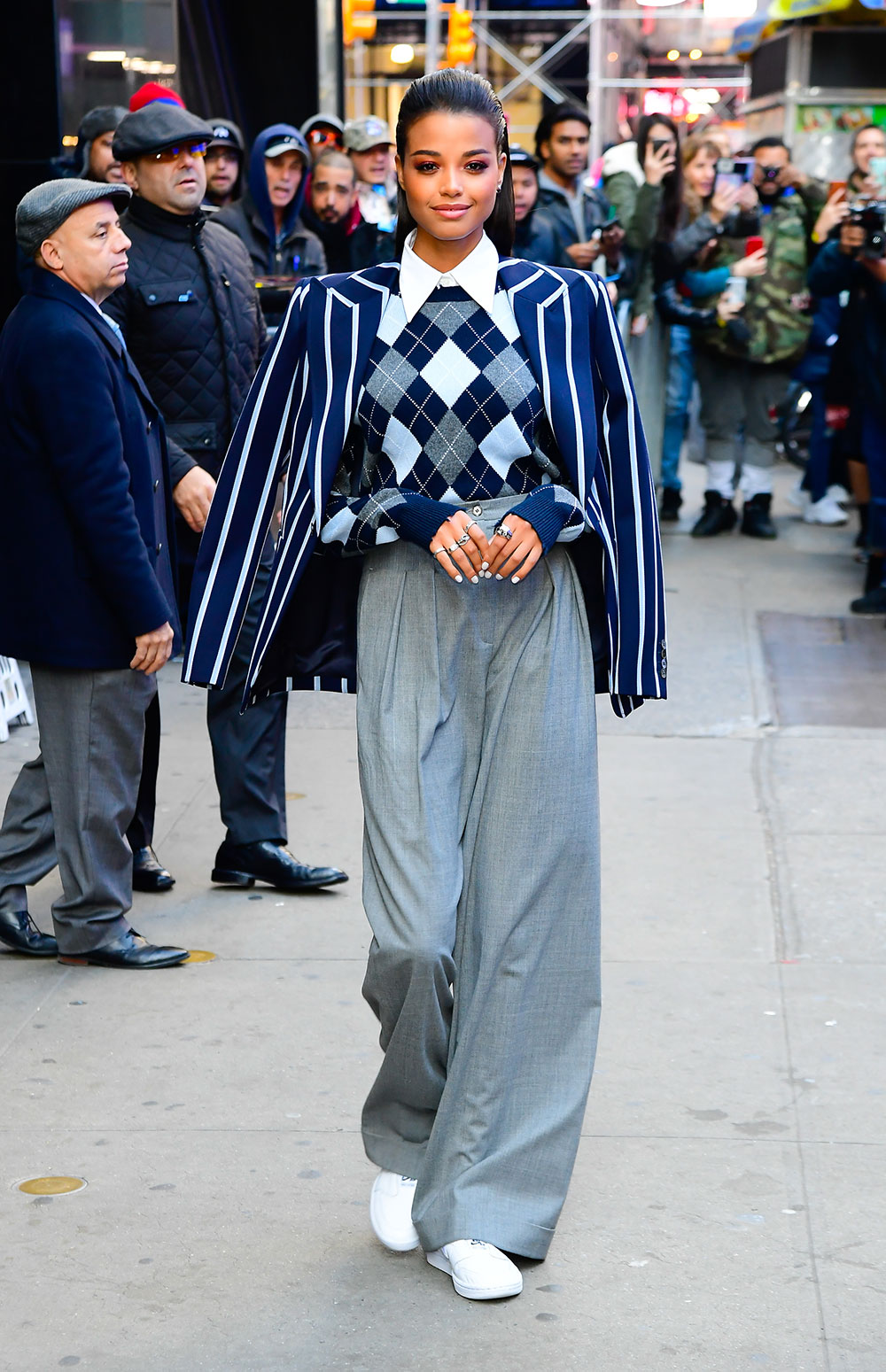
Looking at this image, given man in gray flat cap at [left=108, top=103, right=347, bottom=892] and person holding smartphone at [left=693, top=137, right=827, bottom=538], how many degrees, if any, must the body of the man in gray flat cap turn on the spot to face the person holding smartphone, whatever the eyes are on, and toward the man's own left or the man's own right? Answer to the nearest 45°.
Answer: approximately 90° to the man's own left

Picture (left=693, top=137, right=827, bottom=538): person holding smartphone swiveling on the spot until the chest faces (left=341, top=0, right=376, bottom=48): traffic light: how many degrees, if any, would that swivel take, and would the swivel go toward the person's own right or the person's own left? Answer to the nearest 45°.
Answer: approximately 180°

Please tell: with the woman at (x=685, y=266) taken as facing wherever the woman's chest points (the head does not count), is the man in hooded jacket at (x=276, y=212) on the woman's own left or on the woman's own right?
on the woman's own right

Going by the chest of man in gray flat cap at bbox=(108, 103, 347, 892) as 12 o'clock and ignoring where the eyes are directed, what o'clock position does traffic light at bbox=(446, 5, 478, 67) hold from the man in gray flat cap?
The traffic light is roughly at 8 o'clock from the man in gray flat cap.

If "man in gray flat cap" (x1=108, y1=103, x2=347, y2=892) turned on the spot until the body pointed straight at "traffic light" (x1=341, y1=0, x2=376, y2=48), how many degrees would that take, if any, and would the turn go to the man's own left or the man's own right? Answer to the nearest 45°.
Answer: approximately 135° to the man's own left

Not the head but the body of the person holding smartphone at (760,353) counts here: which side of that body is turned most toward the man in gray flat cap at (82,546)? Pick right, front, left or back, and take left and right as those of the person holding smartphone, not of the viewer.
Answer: front

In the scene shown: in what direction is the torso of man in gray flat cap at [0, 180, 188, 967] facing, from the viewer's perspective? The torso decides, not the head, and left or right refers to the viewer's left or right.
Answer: facing to the right of the viewer

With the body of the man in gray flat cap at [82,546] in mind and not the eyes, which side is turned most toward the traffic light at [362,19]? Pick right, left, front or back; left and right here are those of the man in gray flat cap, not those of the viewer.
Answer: left

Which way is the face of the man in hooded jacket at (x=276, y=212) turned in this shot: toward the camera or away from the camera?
toward the camera

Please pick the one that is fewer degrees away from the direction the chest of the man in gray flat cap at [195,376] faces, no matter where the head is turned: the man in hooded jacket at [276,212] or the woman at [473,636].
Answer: the woman

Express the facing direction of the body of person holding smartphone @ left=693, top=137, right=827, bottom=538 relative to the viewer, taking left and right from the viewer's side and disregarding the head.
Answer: facing the viewer

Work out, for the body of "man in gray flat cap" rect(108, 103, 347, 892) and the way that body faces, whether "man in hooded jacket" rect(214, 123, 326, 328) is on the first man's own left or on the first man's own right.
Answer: on the first man's own left

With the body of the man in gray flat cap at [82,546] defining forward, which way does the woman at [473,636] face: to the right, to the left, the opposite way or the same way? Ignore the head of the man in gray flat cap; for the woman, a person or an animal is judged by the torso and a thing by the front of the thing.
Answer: to the right

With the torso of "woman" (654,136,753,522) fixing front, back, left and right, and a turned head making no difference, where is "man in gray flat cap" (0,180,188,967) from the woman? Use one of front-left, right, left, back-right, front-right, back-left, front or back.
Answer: front-right

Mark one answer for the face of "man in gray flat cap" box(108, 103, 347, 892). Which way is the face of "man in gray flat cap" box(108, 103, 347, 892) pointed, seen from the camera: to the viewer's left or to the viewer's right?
to the viewer's right

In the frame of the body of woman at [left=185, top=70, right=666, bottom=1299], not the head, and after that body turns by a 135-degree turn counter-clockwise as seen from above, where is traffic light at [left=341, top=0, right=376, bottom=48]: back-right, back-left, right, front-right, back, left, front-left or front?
front-left

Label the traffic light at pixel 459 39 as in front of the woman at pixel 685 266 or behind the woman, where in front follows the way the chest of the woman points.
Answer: behind

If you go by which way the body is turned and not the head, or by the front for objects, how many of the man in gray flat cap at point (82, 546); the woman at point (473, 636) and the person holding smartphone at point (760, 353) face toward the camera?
2
